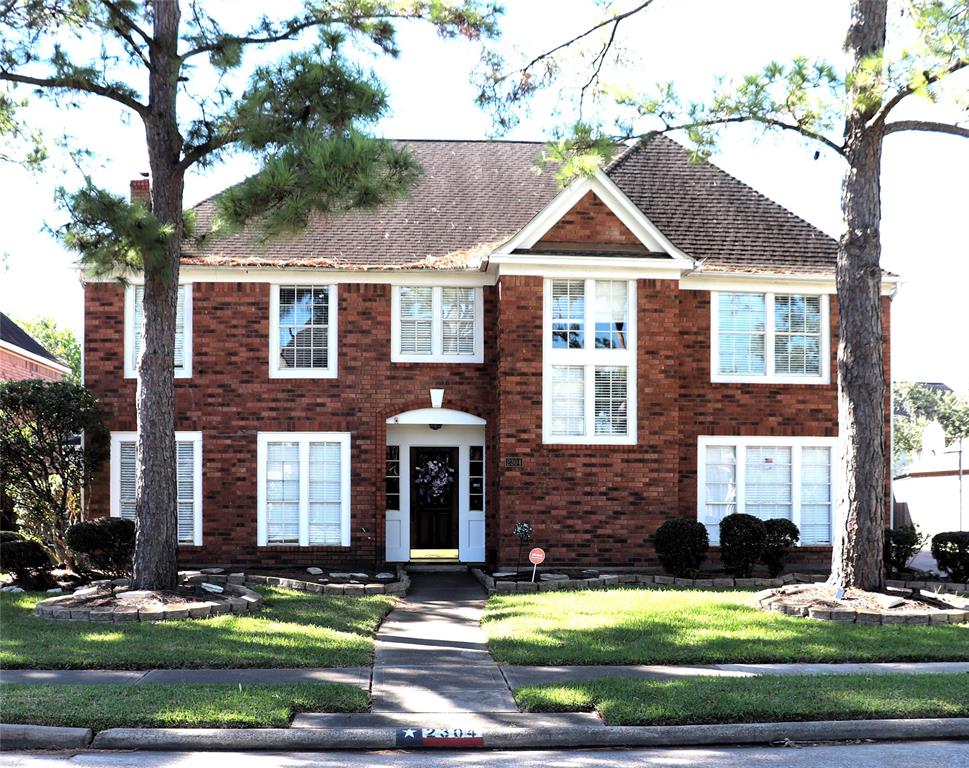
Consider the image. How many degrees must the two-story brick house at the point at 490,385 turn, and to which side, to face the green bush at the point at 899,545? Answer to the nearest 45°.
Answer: approximately 90° to its left

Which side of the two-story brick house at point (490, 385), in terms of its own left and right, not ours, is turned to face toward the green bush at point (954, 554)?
left

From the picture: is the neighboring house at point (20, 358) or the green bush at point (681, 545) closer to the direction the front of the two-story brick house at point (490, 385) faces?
the green bush

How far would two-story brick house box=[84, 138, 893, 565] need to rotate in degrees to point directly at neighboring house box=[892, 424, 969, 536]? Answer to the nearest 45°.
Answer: approximately 135° to its left

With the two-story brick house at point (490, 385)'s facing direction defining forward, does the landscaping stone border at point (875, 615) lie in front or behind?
in front

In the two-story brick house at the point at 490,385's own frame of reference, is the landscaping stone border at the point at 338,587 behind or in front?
in front

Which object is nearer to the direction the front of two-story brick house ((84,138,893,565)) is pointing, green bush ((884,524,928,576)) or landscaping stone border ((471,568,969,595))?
the landscaping stone border

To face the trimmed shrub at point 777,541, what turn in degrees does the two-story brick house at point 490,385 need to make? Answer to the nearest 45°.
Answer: approximately 90° to its left

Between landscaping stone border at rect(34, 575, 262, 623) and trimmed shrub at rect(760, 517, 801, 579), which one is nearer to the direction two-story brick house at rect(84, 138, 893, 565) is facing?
the landscaping stone border

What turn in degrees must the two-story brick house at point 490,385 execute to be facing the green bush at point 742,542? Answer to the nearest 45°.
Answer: approximately 45° to its left

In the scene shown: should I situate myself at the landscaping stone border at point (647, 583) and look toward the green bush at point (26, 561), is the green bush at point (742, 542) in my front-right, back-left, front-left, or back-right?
back-right

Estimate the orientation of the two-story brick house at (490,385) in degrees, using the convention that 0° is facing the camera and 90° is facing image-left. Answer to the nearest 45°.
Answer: approximately 0°

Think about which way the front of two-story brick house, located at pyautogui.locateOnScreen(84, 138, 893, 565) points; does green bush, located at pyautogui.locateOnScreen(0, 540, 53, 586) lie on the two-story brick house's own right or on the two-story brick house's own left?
on the two-story brick house's own right

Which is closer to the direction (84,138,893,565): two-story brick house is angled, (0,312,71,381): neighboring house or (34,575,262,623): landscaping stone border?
the landscaping stone border
